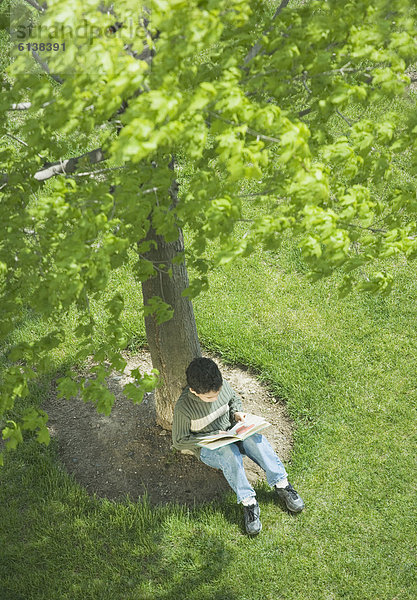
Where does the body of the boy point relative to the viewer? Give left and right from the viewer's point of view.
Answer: facing the viewer and to the right of the viewer

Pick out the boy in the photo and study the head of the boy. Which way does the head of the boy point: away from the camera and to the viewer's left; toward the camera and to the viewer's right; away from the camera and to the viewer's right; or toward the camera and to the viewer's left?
toward the camera and to the viewer's right

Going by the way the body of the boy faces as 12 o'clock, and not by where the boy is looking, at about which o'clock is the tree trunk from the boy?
The tree trunk is roughly at 7 o'clock from the boy.
